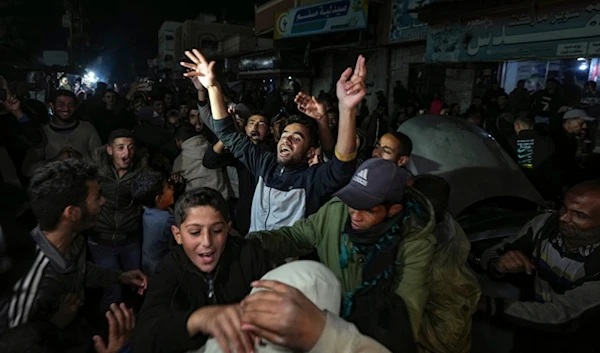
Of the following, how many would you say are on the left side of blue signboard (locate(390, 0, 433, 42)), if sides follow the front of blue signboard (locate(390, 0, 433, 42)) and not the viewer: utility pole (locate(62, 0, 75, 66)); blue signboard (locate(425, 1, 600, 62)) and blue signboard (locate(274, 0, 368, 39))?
1

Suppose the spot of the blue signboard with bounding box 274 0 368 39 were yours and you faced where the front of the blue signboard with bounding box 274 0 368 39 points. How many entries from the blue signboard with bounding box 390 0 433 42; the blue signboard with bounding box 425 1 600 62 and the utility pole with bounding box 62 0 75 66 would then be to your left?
2

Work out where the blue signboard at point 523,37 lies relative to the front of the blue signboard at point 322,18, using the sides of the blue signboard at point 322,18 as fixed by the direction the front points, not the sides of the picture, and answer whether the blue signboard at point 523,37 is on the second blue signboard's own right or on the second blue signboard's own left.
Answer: on the second blue signboard's own left

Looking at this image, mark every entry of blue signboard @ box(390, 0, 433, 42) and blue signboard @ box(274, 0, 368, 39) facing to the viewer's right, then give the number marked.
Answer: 0

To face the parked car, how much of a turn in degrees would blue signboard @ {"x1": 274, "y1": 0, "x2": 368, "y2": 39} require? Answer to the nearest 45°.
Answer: approximately 45° to its left

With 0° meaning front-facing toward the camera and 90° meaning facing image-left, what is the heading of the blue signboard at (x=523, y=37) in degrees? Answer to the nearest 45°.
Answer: approximately 45°

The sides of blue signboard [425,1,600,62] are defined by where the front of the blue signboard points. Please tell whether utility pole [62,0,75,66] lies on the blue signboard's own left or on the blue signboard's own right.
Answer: on the blue signboard's own right

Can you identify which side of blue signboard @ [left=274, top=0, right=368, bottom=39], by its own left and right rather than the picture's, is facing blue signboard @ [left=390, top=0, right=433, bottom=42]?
left

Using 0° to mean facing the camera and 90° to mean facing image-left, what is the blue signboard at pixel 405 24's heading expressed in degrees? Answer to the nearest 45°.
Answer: approximately 45°

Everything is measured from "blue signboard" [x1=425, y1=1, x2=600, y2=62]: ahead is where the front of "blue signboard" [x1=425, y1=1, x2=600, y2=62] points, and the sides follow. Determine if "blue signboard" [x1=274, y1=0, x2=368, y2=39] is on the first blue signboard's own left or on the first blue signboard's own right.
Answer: on the first blue signboard's own right

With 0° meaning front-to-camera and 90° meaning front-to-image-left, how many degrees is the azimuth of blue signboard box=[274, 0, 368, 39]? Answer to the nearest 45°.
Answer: approximately 45°
